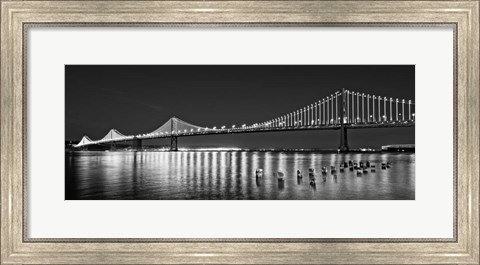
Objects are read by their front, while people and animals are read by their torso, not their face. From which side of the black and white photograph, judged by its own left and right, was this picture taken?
front
